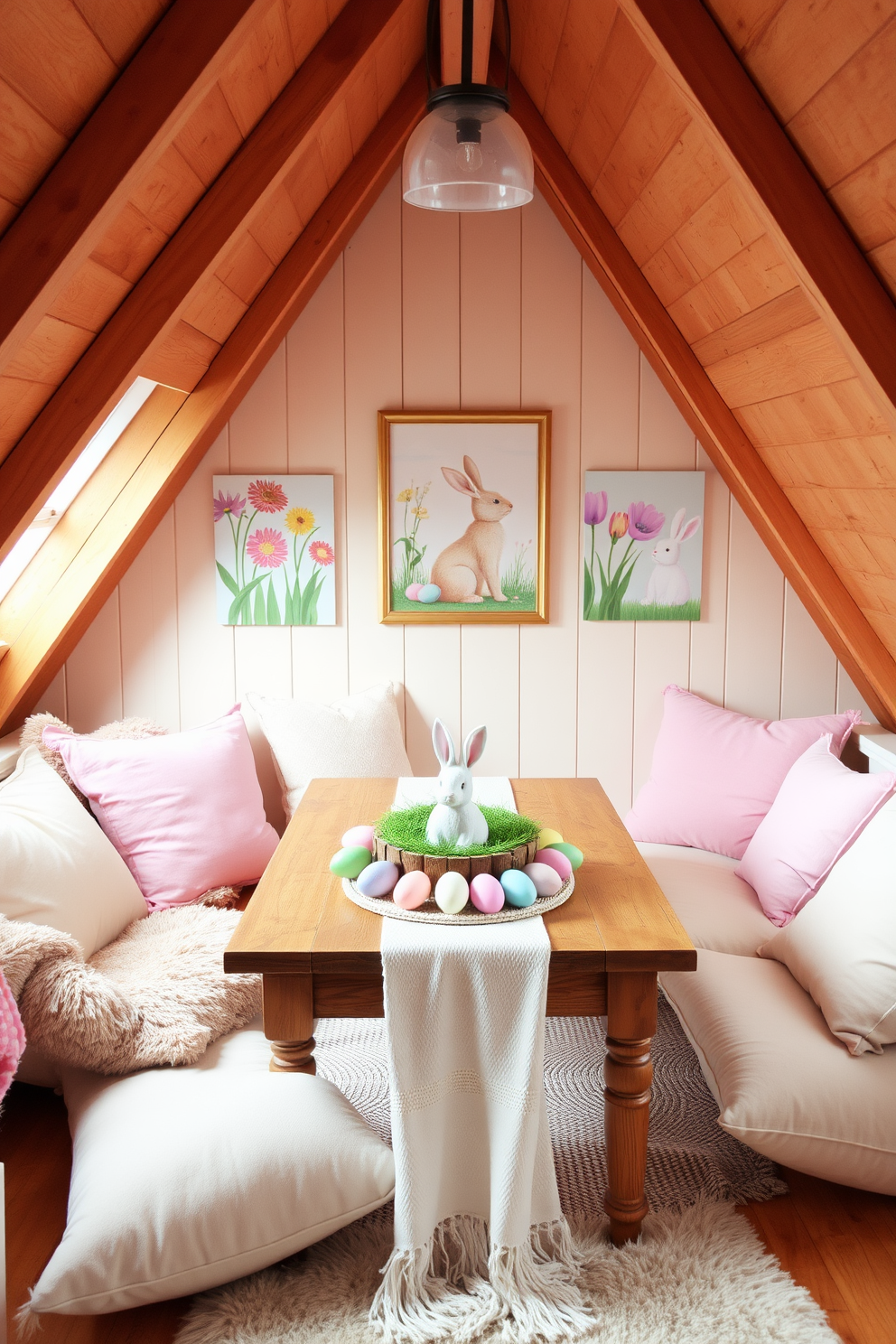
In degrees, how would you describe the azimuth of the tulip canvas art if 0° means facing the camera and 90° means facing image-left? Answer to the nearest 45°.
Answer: approximately 0°

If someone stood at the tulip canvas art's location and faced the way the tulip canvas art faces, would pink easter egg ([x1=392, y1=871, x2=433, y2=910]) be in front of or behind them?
in front

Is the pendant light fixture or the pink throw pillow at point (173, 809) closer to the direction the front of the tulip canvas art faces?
the pendant light fixture

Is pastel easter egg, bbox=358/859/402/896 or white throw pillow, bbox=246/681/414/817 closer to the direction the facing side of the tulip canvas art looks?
the pastel easter egg

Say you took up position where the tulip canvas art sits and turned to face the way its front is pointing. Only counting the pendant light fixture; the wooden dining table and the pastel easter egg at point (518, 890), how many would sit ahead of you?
3

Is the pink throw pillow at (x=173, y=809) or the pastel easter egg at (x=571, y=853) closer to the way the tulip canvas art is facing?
the pastel easter egg

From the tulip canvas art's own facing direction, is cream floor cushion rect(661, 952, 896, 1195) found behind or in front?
in front

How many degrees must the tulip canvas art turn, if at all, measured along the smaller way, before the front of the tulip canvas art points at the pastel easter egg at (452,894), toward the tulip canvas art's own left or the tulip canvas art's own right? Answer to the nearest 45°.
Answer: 0° — it already faces it

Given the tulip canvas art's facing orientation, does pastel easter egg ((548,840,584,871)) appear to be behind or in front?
in front
